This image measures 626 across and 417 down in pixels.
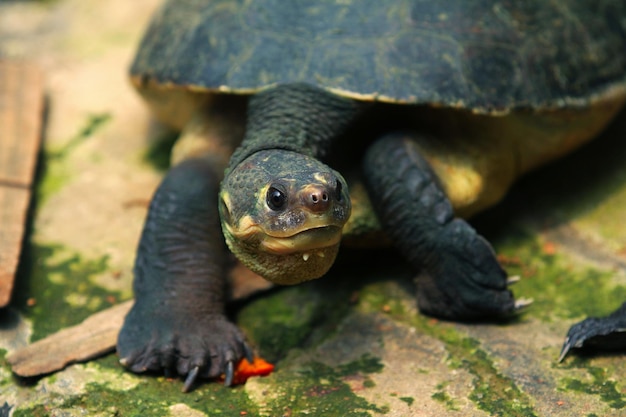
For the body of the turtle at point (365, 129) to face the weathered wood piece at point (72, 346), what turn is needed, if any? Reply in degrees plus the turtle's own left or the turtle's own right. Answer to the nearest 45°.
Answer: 0° — it already faces it

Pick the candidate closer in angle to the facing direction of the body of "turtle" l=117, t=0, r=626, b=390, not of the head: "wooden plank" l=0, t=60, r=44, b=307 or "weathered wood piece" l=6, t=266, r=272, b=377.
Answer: the weathered wood piece

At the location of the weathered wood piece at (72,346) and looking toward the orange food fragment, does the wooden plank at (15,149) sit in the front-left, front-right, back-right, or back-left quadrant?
back-left

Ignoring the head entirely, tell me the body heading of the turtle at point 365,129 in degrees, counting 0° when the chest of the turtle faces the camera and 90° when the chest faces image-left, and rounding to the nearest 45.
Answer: approximately 45°
